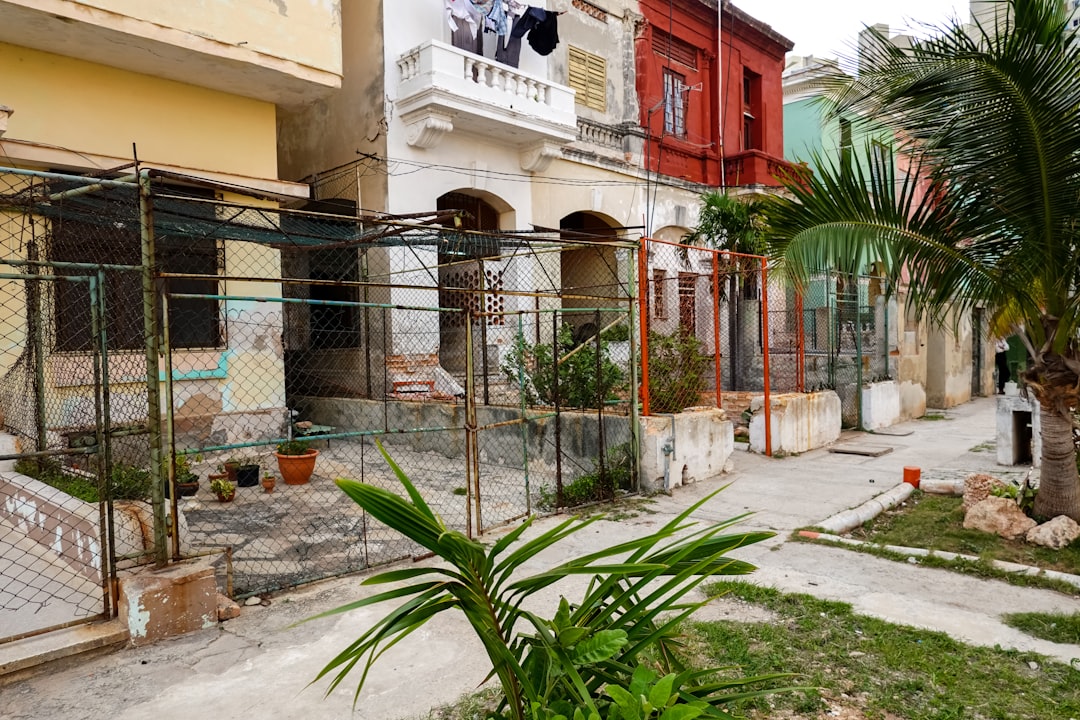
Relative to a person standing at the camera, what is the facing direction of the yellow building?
facing the viewer and to the right of the viewer

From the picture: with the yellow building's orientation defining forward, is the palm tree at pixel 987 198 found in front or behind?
in front

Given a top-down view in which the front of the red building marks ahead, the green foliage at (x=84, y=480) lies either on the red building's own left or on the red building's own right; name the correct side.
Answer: on the red building's own right

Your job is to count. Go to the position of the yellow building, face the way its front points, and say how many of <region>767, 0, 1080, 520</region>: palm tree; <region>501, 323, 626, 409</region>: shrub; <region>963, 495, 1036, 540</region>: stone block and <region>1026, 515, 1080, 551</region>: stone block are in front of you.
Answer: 4

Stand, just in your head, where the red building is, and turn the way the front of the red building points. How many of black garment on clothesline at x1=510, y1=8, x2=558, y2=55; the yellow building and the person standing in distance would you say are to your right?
2

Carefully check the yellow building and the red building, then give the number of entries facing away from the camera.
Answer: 0

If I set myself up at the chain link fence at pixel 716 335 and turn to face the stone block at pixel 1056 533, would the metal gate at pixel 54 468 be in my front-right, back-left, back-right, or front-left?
front-right

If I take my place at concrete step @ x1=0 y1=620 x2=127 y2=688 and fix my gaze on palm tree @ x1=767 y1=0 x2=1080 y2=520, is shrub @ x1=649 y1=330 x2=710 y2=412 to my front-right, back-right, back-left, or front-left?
front-left

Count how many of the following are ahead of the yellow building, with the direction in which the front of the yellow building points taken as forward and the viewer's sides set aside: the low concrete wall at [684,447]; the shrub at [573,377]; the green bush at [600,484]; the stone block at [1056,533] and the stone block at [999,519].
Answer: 5

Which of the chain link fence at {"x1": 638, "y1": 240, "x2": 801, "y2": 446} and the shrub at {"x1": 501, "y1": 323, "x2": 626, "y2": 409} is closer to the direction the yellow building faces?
the shrub

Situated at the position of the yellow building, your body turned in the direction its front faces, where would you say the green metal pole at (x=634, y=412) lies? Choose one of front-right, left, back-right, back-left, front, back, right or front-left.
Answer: front

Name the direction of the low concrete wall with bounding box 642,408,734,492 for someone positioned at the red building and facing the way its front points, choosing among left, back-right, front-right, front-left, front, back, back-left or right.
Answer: front-right

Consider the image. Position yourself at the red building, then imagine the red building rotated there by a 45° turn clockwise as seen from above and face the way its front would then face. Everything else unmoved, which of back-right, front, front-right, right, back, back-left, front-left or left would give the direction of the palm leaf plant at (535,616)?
front

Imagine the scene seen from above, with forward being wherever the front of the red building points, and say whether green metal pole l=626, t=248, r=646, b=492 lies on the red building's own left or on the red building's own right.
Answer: on the red building's own right

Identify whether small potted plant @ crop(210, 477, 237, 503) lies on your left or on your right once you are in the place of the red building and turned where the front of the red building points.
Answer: on your right
